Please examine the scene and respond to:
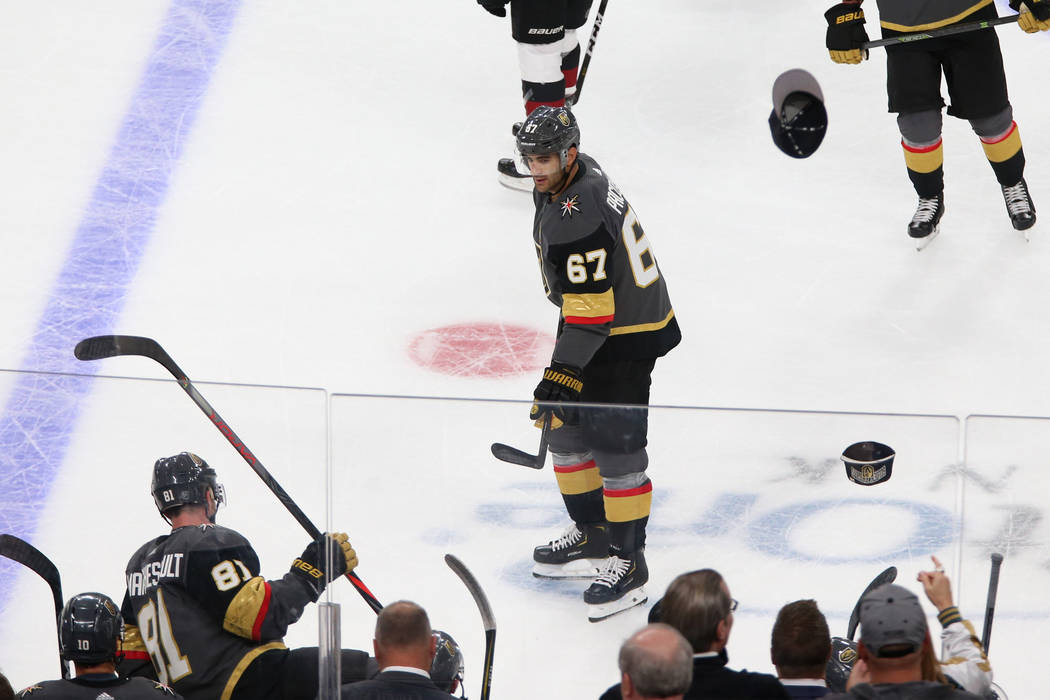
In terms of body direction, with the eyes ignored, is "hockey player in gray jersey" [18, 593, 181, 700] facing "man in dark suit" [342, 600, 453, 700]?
no

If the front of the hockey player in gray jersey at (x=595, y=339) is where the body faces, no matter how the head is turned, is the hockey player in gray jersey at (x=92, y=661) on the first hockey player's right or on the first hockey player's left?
on the first hockey player's left

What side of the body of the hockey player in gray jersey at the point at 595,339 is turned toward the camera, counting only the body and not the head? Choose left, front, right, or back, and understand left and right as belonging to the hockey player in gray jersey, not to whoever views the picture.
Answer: left

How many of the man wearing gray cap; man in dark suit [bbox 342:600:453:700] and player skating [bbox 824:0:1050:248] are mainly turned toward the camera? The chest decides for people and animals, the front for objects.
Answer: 1

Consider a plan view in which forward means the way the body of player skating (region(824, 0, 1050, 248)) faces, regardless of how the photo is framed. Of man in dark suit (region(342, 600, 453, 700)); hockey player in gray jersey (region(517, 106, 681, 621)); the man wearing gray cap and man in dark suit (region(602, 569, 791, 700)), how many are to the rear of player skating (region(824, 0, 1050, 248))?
0

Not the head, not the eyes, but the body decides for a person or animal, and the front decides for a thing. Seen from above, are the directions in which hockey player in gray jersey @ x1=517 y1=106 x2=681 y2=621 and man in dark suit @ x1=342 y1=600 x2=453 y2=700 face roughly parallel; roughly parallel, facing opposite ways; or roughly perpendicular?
roughly perpendicular

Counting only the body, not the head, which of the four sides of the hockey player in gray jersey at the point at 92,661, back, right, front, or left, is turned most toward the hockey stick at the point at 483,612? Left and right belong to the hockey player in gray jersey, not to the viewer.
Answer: right

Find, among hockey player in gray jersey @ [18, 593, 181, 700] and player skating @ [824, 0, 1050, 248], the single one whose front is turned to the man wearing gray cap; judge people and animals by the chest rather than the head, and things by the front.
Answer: the player skating

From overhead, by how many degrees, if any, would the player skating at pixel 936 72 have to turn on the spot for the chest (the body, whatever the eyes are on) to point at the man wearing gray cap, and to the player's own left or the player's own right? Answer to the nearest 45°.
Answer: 0° — they already face them

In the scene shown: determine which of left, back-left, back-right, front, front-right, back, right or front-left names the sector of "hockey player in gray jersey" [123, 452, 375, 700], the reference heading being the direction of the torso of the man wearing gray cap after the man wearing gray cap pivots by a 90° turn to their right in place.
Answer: back

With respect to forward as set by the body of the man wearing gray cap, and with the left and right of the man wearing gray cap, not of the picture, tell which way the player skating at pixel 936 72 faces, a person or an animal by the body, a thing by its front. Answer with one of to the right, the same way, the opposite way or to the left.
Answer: the opposite way

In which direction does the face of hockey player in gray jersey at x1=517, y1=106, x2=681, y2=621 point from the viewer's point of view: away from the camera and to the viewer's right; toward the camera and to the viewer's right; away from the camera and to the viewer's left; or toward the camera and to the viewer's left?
toward the camera and to the viewer's left

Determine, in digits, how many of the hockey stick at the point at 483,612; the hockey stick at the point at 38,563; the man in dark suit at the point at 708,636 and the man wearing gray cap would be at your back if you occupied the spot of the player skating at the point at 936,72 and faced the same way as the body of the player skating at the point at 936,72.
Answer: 0

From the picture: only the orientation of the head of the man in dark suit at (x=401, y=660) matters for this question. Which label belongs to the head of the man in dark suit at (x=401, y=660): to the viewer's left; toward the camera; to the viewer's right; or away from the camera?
away from the camera

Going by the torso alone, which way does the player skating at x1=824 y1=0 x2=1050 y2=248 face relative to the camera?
toward the camera

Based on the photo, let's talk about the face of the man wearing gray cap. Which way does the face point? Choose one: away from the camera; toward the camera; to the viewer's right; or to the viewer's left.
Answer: away from the camera

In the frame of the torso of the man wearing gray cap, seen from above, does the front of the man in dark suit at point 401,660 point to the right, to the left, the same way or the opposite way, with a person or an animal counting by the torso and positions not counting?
the same way

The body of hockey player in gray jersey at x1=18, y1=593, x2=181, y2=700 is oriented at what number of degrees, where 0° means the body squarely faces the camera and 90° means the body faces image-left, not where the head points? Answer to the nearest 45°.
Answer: approximately 180°

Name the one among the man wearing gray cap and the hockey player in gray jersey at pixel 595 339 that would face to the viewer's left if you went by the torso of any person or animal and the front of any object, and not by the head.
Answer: the hockey player in gray jersey
